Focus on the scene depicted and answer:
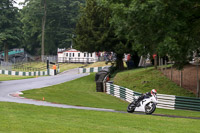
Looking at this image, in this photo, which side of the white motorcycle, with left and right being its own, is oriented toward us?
right

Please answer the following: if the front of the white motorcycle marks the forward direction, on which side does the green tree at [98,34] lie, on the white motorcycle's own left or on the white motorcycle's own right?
on the white motorcycle's own left
